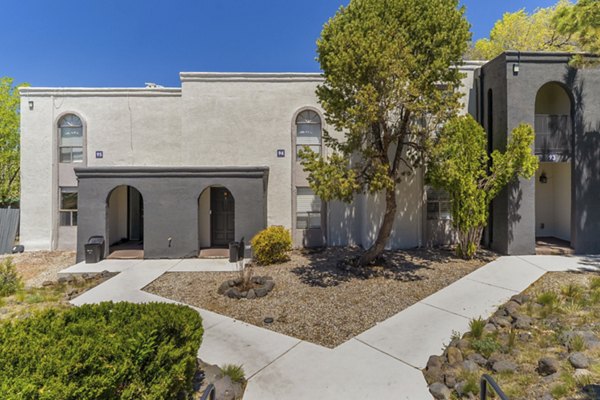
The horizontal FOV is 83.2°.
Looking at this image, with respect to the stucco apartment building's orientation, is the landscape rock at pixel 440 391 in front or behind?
in front

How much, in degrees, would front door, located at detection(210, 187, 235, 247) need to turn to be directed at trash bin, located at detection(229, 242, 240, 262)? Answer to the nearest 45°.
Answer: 0° — it already faces it

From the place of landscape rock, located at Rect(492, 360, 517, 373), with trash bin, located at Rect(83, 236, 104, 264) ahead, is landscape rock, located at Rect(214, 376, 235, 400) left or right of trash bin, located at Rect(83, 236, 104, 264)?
left

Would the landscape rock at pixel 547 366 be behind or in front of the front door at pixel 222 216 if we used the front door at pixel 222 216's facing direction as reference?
in front

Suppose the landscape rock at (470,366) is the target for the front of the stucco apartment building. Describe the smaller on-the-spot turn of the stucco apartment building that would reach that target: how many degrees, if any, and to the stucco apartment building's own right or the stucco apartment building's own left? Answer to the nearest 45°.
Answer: approximately 45° to the stucco apartment building's own left

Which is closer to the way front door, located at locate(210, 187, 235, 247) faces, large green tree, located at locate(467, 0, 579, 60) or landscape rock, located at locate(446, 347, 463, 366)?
the landscape rock

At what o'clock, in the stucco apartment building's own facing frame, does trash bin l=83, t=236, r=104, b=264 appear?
The trash bin is roughly at 2 o'clock from the stucco apartment building.

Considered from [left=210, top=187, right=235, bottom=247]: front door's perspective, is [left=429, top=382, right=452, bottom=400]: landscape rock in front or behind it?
in front

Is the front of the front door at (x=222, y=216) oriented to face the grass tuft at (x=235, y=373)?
yes

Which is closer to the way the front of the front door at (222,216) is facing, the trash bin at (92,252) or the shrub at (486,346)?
the shrub

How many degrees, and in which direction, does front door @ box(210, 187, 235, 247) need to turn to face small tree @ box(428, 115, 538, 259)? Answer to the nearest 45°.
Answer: approximately 45° to its left

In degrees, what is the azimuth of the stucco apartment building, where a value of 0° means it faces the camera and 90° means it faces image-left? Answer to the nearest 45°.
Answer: approximately 0°
